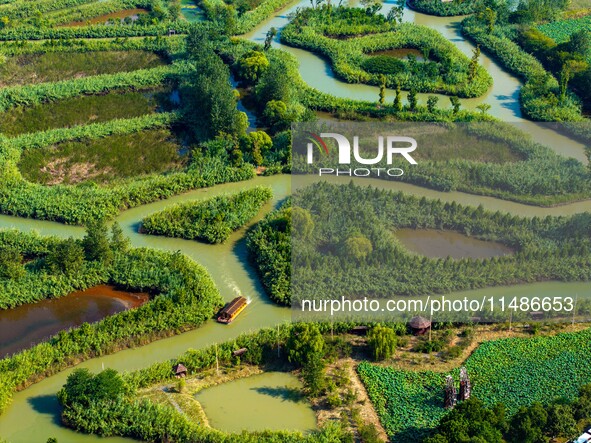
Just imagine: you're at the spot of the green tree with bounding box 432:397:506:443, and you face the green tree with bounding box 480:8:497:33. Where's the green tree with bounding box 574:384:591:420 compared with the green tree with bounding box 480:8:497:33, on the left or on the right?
right

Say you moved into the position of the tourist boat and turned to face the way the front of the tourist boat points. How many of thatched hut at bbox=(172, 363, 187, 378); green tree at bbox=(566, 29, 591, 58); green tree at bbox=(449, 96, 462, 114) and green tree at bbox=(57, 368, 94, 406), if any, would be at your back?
2
